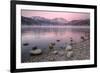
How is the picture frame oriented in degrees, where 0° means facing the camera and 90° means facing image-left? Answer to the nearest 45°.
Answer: approximately 315°
